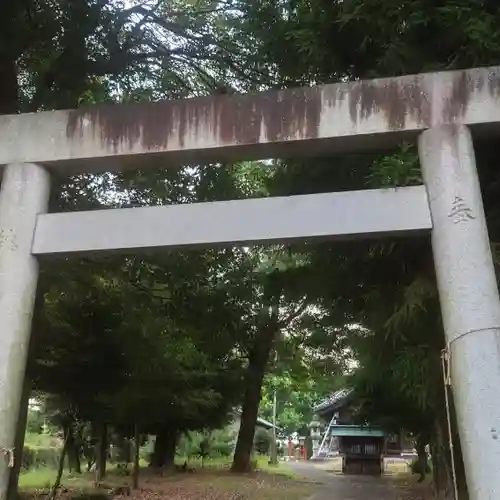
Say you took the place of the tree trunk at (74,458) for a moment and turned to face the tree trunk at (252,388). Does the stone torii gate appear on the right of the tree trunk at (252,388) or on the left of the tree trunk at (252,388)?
right

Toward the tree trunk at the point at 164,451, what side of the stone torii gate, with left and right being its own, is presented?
back

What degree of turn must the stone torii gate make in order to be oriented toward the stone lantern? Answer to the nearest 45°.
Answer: approximately 180°

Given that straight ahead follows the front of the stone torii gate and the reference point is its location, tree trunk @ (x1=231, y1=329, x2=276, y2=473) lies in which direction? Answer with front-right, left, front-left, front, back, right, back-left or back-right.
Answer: back

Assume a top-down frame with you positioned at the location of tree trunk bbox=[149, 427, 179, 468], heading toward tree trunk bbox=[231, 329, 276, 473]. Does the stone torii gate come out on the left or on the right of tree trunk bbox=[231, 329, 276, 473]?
right

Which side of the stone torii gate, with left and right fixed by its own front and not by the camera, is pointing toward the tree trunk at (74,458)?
back

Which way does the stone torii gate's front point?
toward the camera
